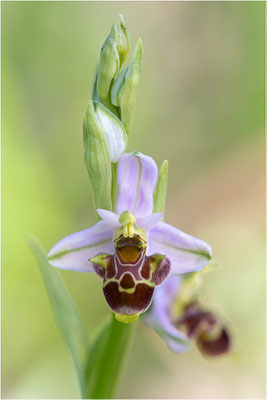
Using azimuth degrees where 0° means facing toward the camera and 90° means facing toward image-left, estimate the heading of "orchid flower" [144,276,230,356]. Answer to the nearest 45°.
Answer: approximately 270°
